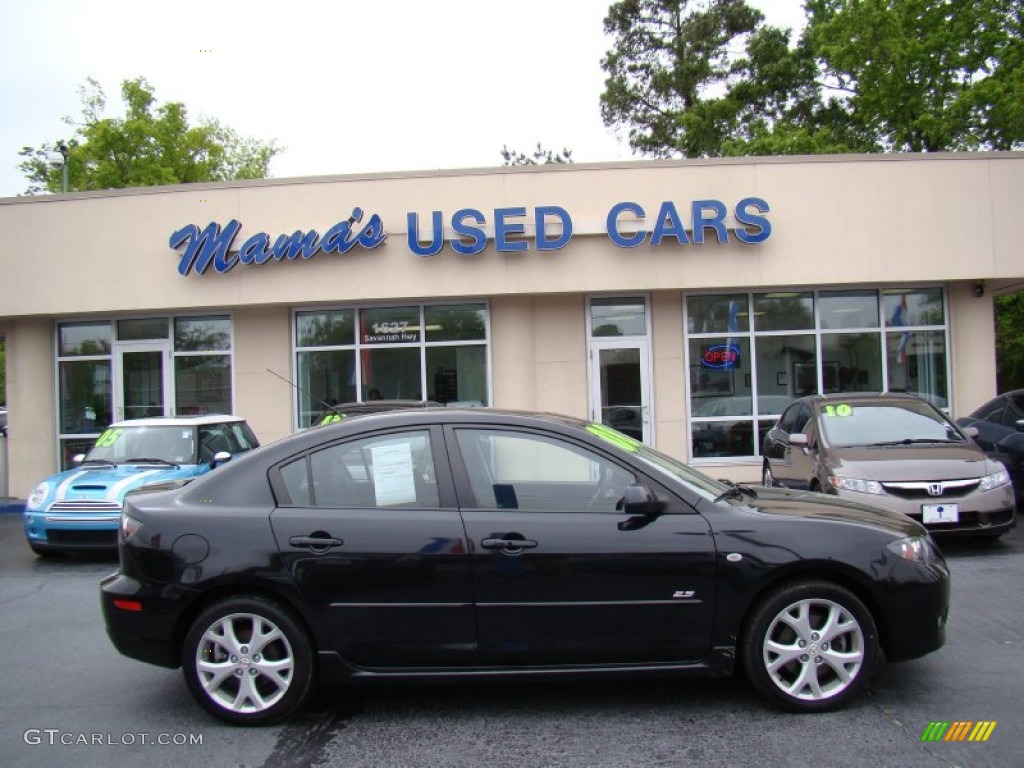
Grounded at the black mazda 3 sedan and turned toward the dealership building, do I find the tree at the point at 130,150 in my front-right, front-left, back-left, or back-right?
front-left

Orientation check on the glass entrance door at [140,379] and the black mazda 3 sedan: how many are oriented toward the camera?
1

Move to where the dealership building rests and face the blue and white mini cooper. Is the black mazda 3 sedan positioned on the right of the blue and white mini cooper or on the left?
left

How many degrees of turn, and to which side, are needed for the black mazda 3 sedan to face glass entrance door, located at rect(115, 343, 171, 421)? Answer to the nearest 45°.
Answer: approximately 135° to its left

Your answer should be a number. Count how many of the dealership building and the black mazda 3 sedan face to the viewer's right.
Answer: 1

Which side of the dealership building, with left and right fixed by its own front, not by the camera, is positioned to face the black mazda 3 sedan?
front

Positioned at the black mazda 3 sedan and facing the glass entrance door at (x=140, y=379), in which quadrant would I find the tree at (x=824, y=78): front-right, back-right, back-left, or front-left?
front-right

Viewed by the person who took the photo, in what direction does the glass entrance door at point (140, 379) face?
facing the viewer

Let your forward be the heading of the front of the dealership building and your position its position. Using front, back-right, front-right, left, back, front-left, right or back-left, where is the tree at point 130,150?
back-right

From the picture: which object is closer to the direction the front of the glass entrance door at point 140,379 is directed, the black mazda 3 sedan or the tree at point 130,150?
the black mazda 3 sedan

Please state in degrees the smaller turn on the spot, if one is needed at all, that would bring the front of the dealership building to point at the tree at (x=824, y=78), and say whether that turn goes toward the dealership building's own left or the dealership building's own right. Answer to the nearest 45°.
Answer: approximately 135° to the dealership building's own left

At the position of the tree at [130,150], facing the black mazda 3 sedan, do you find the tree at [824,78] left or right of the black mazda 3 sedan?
left

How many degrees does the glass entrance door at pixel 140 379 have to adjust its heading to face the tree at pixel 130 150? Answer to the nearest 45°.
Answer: approximately 180°

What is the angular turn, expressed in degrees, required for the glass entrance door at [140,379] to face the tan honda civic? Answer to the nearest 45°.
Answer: approximately 45° to its left

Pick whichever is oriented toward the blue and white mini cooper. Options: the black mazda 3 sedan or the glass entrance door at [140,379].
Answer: the glass entrance door

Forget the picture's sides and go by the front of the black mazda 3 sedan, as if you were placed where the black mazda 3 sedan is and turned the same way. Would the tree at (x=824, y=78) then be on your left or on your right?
on your left

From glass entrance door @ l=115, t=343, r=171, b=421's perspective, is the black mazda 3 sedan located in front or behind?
in front

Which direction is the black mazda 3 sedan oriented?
to the viewer's right

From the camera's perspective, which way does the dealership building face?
toward the camera

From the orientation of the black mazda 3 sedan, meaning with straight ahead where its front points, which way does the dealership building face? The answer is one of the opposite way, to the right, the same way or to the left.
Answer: to the right
